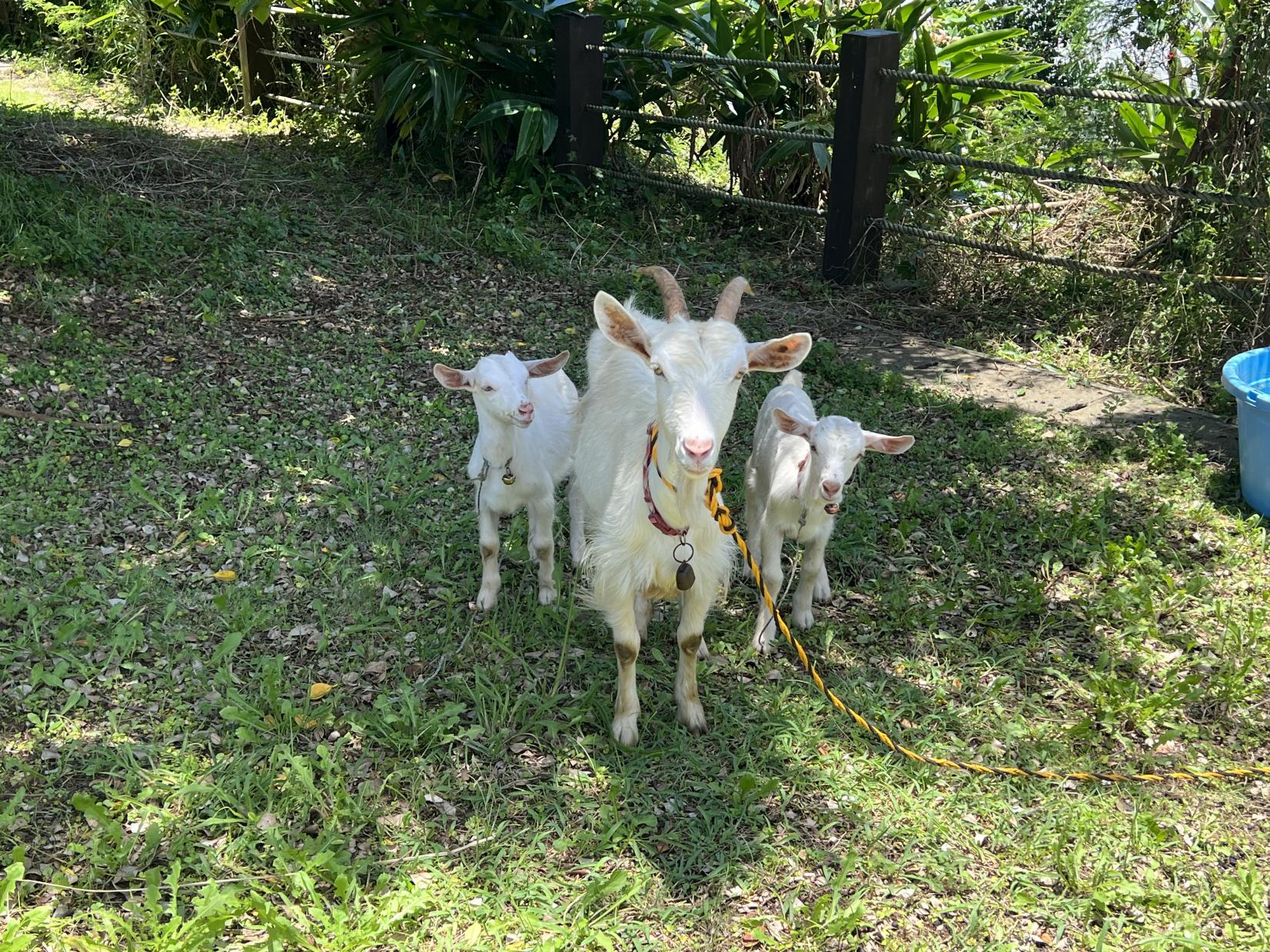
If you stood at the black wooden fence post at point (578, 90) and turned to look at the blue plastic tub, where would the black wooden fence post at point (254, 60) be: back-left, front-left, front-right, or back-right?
back-right

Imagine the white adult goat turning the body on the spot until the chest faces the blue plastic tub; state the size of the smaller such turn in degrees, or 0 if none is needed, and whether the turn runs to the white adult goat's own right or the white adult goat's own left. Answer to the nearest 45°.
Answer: approximately 135° to the white adult goat's own left

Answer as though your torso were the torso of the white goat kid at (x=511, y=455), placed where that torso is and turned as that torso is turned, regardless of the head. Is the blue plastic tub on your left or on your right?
on your left

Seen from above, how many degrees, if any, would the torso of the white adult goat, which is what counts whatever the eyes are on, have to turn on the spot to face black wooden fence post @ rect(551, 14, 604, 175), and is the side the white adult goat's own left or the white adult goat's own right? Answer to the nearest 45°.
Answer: approximately 180°

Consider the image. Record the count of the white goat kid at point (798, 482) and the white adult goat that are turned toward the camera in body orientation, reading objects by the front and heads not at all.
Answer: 2

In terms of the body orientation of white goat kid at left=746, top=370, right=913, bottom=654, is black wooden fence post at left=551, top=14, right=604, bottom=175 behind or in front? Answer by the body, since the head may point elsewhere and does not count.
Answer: behind

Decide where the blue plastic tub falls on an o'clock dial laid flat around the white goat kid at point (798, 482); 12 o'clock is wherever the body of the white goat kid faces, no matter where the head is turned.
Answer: The blue plastic tub is roughly at 8 o'clock from the white goat kid.

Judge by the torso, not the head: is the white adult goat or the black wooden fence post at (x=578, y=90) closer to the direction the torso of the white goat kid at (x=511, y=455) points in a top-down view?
the white adult goat

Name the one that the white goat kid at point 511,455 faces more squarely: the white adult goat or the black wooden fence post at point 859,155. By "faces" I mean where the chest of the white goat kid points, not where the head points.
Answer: the white adult goat
